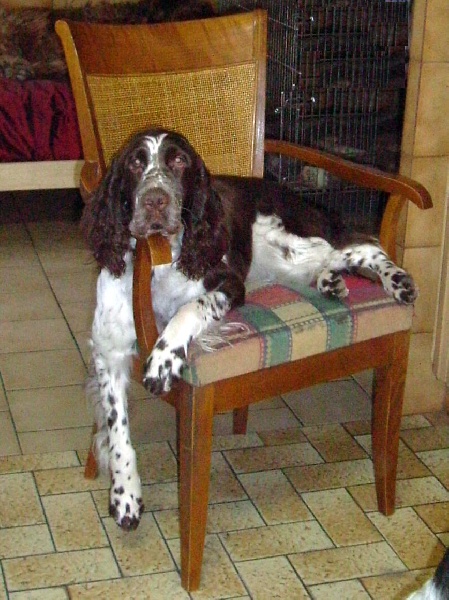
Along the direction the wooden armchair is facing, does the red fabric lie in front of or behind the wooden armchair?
behind

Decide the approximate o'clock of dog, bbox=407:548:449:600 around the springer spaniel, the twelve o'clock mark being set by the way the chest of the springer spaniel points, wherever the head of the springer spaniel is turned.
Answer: The dog is roughly at 10 o'clock from the springer spaniel.

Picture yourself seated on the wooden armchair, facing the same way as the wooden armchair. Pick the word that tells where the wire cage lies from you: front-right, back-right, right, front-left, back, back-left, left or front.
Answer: back-left

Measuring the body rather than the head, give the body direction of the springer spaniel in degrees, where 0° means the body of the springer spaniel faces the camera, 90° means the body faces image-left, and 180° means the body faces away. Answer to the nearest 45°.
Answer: approximately 45°

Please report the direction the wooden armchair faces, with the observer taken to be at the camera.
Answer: facing the viewer and to the right of the viewer

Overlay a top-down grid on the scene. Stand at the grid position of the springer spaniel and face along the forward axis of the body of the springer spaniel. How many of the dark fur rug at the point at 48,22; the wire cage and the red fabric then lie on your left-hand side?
0

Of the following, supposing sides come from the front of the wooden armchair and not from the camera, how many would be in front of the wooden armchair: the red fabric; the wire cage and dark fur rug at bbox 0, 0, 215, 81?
0

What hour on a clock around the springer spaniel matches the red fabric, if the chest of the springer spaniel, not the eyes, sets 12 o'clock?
The red fabric is roughly at 4 o'clock from the springer spaniel.
